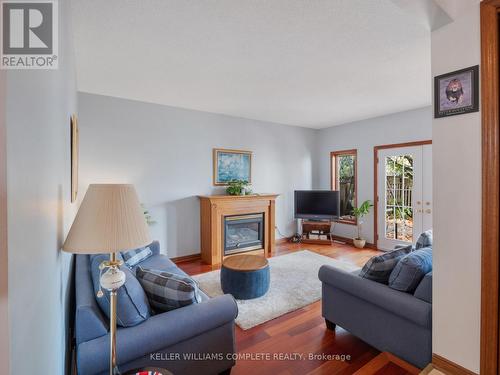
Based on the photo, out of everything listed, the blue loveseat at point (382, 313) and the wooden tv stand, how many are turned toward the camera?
1

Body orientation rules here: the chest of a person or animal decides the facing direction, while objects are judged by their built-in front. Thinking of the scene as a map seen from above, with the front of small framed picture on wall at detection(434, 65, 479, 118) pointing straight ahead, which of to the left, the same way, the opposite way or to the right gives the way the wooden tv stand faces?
to the left

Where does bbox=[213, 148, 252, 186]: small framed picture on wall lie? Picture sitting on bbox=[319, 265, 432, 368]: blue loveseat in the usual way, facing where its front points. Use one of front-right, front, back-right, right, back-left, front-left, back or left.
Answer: front

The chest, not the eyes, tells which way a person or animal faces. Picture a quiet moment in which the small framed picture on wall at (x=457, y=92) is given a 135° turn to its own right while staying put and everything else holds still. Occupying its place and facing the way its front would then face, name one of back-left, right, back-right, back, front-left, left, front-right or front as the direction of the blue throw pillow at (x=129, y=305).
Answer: back-left

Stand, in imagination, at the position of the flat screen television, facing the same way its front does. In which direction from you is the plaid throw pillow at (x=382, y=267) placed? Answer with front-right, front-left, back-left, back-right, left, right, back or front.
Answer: front

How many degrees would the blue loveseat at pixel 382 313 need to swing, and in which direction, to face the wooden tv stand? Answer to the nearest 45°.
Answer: approximately 45° to its right

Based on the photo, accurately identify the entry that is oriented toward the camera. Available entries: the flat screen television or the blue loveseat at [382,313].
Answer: the flat screen television

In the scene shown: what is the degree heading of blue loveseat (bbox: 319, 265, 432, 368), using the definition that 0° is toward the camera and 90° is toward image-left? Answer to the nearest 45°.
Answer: approximately 135°

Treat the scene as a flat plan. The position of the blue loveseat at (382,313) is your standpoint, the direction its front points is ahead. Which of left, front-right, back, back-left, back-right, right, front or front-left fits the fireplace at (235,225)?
front

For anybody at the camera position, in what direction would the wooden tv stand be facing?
facing the viewer

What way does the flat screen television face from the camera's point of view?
toward the camera

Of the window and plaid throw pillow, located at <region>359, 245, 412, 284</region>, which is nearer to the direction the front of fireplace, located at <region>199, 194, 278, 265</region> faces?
the plaid throw pillow

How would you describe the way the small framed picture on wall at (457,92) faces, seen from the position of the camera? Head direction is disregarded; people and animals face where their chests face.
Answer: facing the viewer and to the left of the viewer

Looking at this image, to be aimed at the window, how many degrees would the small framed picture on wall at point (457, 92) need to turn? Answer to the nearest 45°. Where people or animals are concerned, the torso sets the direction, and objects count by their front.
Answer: approximately 90° to its right

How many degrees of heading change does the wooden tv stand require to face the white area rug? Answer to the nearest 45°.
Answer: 0° — it already faces it

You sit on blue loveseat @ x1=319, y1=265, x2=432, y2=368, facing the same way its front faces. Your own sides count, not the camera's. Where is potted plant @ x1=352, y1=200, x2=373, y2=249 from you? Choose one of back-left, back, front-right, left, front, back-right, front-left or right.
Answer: front-right
